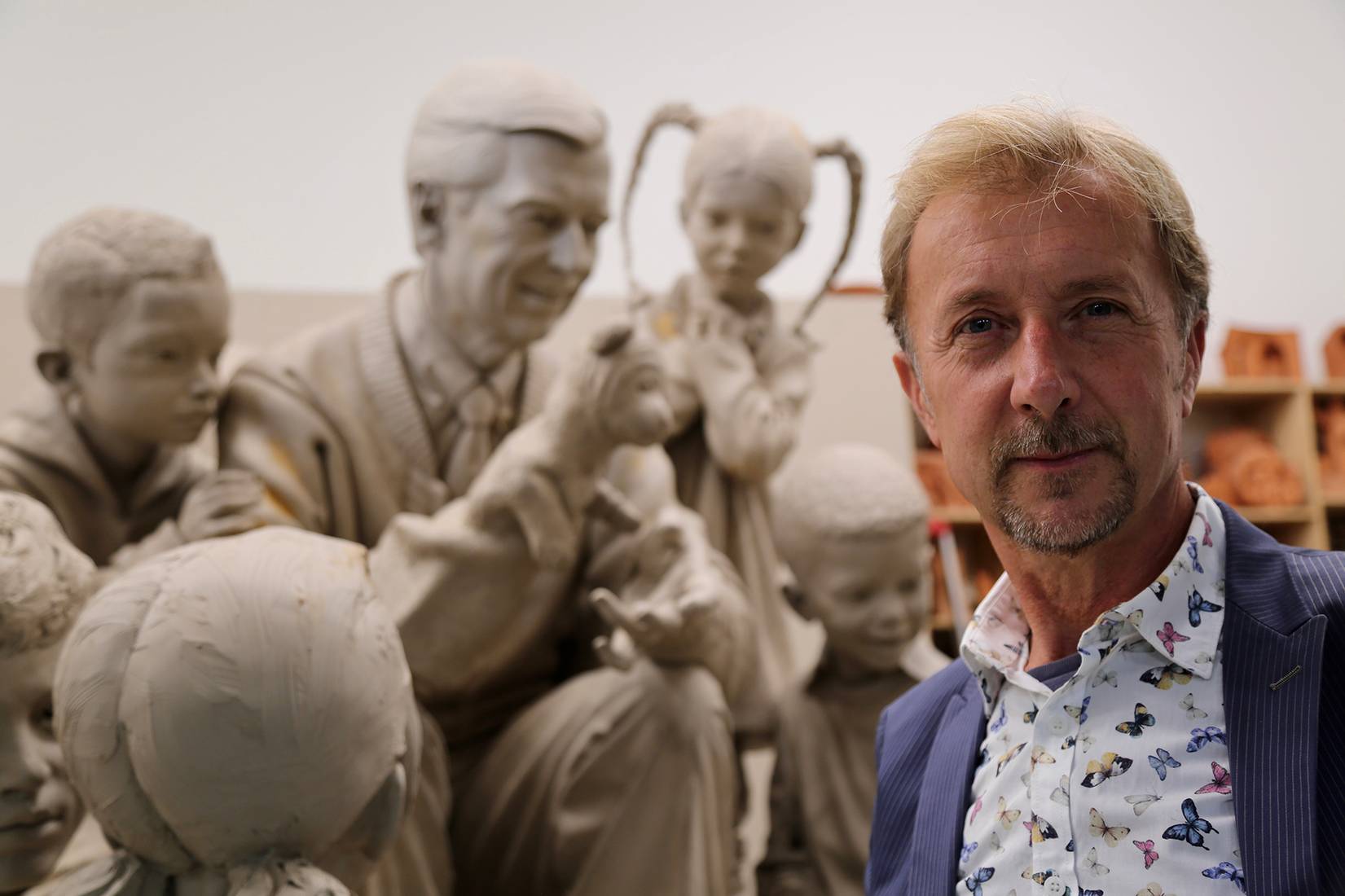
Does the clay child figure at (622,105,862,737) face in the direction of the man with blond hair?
yes

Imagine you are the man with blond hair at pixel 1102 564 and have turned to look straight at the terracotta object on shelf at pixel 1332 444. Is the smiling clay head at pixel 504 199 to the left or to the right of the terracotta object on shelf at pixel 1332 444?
left

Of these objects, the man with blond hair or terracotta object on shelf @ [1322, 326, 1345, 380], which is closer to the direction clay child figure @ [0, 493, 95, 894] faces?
the man with blond hair

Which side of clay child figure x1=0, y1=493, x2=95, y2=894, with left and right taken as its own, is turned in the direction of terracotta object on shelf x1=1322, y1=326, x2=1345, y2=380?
left

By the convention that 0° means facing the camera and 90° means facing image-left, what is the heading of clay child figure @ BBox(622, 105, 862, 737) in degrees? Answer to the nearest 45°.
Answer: approximately 0°

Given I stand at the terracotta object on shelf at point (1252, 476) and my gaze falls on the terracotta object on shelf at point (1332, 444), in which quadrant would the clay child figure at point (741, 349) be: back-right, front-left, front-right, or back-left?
back-right
